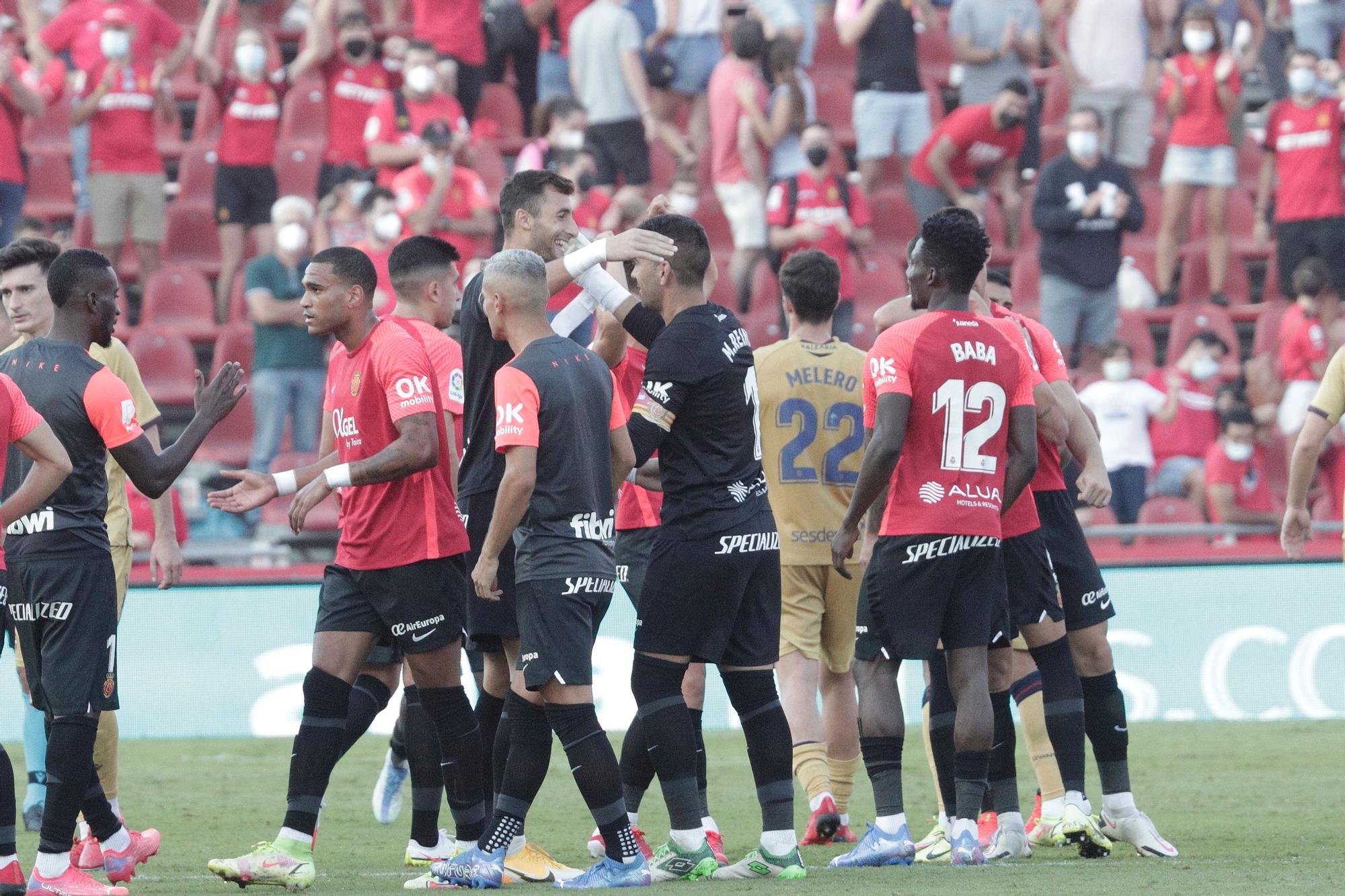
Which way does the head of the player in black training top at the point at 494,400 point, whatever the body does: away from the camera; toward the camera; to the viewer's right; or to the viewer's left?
to the viewer's right

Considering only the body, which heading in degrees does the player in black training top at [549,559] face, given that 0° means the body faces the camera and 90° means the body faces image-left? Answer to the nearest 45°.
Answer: approximately 135°

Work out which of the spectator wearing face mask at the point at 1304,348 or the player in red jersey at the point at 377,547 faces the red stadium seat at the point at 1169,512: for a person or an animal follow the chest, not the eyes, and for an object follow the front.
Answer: the spectator wearing face mask

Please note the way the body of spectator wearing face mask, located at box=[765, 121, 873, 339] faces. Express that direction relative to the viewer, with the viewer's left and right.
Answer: facing the viewer

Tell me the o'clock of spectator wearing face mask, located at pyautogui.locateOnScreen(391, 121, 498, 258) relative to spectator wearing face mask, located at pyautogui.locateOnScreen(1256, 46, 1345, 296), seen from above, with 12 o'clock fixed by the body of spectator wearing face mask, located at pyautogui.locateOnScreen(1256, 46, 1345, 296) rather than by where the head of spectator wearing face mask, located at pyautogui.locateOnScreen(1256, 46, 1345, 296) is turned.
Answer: spectator wearing face mask, located at pyautogui.locateOnScreen(391, 121, 498, 258) is roughly at 2 o'clock from spectator wearing face mask, located at pyautogui.locateOnScreen(1256, 46, 1345, 296).

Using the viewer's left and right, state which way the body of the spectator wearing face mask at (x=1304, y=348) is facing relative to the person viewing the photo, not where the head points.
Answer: facing the viewer and to the left of the viewer

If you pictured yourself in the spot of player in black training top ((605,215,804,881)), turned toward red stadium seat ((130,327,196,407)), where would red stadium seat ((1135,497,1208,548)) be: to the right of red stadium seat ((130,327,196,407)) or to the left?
right

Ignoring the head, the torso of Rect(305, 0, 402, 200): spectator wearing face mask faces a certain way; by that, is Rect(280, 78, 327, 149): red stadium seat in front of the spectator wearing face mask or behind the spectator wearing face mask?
behind

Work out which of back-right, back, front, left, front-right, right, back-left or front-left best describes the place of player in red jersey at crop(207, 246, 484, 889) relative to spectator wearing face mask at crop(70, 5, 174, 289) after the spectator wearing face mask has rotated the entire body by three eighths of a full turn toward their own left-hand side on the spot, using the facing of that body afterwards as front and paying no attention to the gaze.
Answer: back-right

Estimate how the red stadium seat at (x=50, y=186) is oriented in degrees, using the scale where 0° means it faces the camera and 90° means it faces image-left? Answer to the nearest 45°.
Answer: approximately 0°

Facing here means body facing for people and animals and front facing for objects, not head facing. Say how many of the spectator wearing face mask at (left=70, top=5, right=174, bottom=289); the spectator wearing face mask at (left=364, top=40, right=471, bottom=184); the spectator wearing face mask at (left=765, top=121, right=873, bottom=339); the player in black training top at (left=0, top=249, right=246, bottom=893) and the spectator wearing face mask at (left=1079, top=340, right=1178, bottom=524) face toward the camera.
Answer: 4

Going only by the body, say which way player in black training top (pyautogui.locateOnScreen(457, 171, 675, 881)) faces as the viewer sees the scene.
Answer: to the viewer's right

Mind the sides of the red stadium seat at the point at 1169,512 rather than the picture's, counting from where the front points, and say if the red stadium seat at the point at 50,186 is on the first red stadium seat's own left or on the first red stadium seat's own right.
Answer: on the first red stadium seat's own right

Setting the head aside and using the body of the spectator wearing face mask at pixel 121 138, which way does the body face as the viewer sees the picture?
toward the camera
